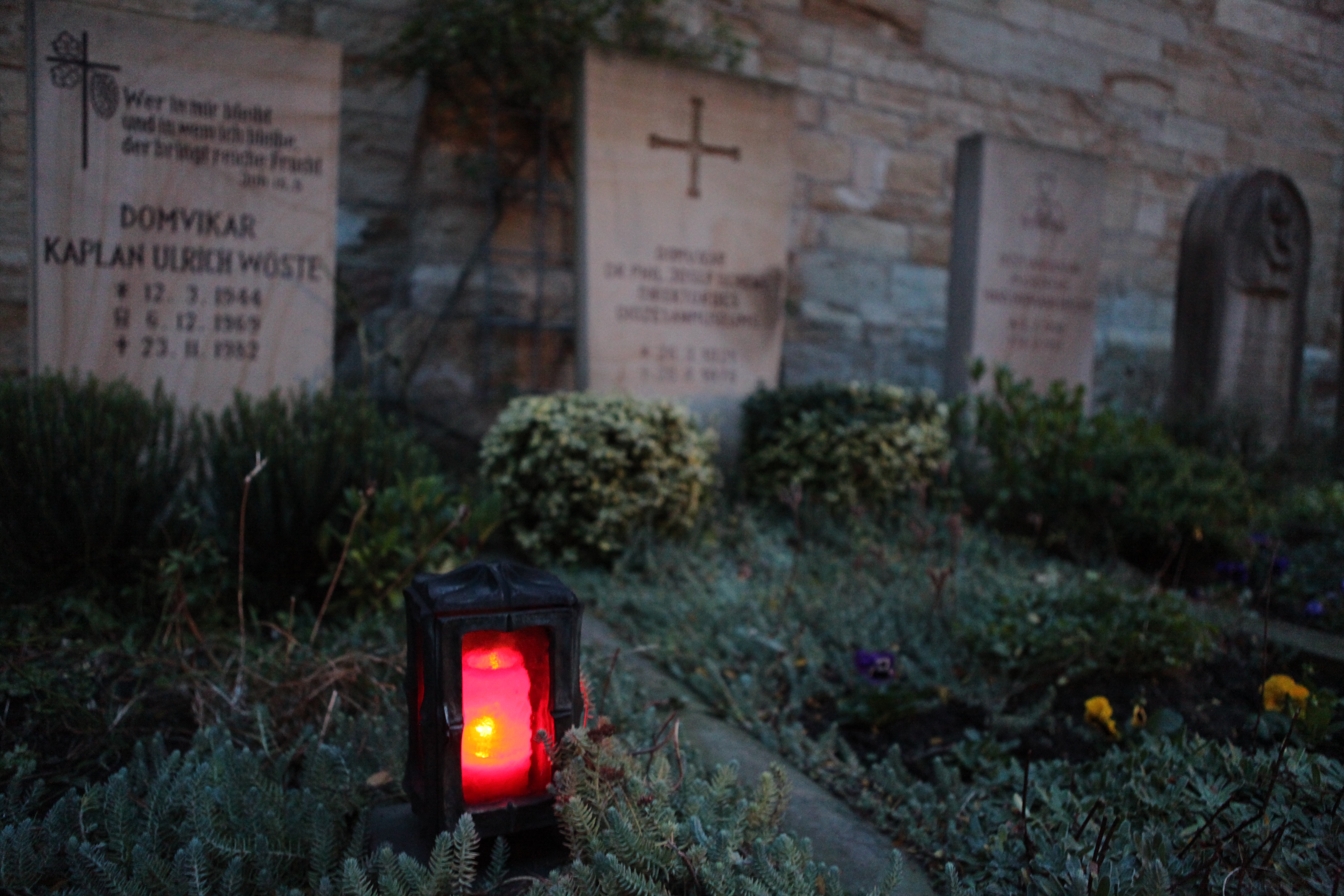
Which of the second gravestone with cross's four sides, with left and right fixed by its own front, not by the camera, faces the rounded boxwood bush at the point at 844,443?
front

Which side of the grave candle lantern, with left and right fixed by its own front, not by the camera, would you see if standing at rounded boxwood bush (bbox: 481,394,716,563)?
back

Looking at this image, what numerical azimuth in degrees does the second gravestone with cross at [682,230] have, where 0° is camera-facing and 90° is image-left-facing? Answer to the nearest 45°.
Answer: approximately 315°

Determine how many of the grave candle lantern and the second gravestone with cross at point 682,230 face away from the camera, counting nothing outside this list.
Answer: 0

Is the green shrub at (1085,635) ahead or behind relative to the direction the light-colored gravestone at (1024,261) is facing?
ahead

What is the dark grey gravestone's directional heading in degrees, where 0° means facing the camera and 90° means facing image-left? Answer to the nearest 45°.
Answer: approximately 315°

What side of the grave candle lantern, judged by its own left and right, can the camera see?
front

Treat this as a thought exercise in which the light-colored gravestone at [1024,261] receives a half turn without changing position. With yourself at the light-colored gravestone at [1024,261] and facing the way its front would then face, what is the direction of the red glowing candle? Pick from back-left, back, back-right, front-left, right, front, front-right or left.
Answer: back-left
